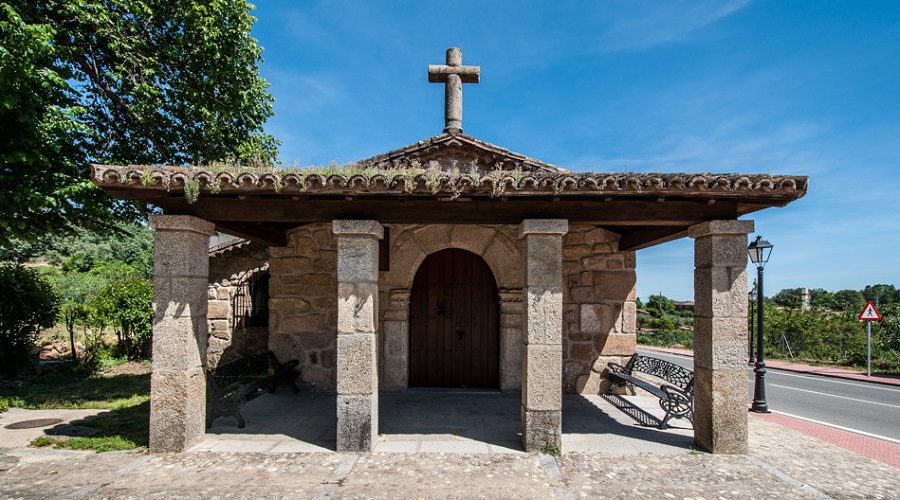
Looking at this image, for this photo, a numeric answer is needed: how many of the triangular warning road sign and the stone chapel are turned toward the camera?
2

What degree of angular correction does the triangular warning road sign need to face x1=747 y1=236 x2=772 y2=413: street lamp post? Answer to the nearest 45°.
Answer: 0° — it already faces it

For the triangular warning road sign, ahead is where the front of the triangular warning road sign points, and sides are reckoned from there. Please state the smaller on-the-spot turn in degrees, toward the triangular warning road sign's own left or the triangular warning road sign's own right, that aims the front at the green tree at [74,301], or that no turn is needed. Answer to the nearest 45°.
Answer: approximately 45° to the triangular warning road sign's own right

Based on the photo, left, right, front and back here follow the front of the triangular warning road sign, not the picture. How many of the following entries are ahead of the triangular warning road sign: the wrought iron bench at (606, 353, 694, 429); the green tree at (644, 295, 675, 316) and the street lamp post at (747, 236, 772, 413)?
2

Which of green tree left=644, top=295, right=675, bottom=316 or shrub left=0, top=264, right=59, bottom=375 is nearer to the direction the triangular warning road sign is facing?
the shrub

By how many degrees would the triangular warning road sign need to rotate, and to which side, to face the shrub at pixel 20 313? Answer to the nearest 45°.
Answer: approximately 45° to its right

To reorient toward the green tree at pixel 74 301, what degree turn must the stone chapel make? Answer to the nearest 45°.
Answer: approximately 135° to its right

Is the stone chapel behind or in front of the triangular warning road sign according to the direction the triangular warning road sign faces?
in front

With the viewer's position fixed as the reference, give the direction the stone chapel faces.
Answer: facing the viewer

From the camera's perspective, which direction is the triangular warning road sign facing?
toward the camera

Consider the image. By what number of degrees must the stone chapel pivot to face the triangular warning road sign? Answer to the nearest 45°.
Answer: approximately 135° to its left

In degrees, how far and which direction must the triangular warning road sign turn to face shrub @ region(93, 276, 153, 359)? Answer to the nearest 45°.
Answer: approximately 45° to its right
